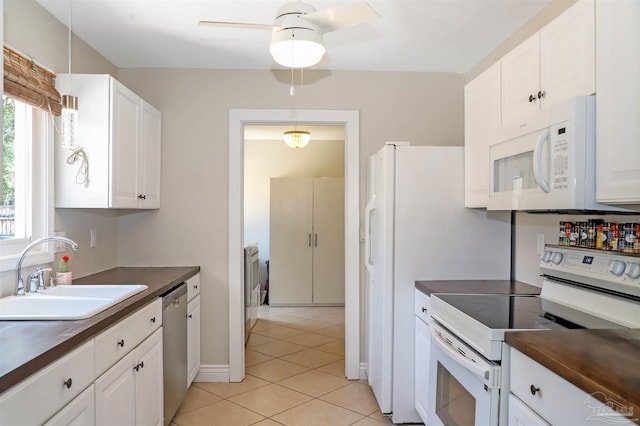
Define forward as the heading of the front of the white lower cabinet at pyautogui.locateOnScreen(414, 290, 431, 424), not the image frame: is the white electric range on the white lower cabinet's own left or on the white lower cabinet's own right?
on the white lower cabinet's own left

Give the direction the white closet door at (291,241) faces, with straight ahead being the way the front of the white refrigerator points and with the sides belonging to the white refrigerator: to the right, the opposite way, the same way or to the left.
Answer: to the left

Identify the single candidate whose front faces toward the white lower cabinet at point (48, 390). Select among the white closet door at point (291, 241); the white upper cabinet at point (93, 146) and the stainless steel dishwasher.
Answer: the white closet door

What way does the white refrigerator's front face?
to the viewer's left

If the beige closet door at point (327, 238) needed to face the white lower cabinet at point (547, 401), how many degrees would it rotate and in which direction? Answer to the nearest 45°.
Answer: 0° — it already faces it

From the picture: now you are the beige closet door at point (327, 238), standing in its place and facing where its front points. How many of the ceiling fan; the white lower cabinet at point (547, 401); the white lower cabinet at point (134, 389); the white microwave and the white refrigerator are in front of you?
5

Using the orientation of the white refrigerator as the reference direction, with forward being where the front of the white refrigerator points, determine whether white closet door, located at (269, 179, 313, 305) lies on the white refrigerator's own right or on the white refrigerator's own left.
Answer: on the white refrigerator's own right

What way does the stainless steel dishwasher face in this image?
to the viewer's right

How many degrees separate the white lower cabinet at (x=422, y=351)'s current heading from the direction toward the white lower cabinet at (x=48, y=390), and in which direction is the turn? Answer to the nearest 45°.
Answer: approximately 45° to its left

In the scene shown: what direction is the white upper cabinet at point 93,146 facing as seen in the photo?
to the viewer's right

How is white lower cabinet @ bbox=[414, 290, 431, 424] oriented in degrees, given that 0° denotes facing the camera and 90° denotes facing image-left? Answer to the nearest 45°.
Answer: approximately 90°

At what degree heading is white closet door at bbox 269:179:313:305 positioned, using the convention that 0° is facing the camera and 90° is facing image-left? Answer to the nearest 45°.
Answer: approximately 0°

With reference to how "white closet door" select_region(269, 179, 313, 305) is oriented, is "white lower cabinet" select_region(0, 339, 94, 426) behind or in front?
in front

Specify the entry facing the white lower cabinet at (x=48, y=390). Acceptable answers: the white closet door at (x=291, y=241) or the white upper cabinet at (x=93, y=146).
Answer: the white closet door

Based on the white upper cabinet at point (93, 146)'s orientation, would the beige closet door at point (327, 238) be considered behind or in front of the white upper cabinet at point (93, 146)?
in front
